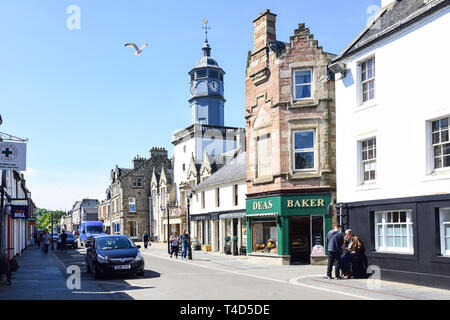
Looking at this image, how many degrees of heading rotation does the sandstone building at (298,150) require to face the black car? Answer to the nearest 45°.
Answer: approximately 45° to its right

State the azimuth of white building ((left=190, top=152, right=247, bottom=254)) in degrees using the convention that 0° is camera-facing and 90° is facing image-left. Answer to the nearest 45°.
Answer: approximately 45°

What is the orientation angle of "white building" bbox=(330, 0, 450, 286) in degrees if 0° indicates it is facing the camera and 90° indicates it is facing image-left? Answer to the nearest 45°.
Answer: approximately 45°

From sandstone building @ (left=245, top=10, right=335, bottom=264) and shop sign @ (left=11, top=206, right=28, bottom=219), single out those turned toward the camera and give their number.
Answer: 2
